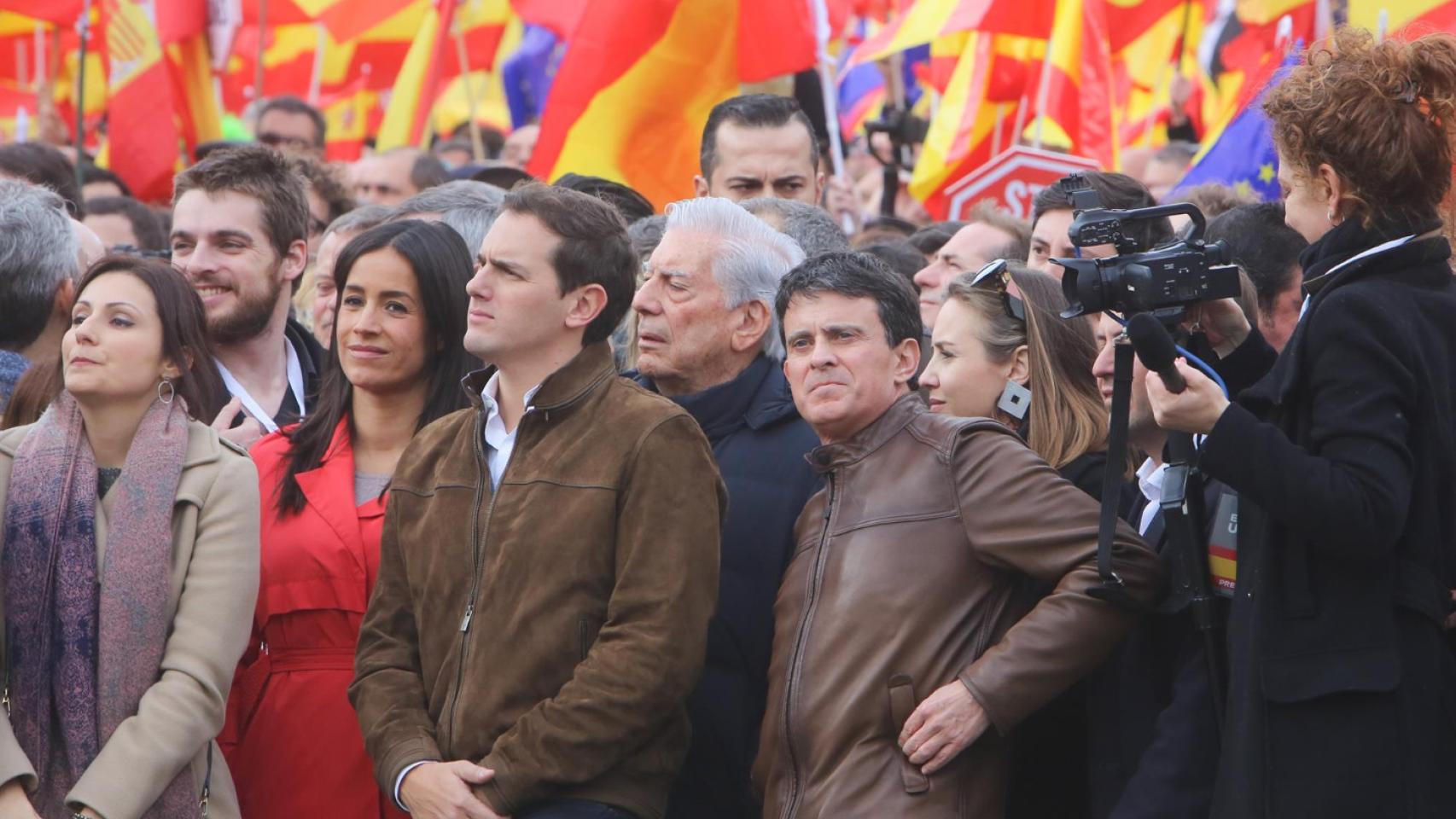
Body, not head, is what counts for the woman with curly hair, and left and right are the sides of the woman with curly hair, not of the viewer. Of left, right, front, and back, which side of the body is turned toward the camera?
left

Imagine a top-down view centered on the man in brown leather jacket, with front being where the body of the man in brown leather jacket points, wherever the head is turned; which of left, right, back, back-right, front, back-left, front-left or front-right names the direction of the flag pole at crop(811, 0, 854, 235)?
back-right

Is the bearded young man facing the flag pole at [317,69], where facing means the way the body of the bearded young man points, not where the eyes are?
no

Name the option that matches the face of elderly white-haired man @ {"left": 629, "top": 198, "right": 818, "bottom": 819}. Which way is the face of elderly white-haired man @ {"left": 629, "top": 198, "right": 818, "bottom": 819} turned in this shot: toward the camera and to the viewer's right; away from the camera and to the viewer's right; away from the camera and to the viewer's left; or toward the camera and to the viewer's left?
toward the camera and to the viewer's left

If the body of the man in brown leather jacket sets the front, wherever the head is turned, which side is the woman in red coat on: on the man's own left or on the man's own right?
on the man's own right

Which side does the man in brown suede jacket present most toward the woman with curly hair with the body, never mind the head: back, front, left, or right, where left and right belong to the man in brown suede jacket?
left

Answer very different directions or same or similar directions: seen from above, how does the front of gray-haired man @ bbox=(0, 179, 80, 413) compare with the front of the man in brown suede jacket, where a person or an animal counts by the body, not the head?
very different directions

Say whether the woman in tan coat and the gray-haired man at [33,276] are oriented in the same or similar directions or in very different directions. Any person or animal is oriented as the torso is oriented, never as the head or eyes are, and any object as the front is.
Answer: very different directions

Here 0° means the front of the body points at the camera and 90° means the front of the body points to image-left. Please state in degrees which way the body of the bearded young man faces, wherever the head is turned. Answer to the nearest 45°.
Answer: approximately 45°

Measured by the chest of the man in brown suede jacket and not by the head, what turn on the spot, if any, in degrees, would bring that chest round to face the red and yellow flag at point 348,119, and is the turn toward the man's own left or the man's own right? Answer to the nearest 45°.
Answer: approximately 135° to the man's own right

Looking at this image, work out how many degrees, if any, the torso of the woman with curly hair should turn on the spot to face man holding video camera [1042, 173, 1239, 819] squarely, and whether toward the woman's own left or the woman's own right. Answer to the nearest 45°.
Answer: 0° — they already face them

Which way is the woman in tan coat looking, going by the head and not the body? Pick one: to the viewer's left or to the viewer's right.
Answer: to the viewer's left

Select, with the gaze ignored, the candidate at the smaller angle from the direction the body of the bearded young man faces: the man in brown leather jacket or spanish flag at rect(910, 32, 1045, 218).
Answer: the man in brown leather jacket

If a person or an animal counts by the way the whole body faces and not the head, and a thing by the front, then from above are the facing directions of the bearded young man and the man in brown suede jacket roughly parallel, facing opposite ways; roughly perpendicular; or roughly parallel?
roughly parallel

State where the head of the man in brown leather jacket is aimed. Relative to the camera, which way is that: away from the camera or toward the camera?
toward the camera

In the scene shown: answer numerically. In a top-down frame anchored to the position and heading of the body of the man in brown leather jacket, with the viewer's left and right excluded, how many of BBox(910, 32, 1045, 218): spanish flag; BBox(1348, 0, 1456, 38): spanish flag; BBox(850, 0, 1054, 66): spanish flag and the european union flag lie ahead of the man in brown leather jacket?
0
